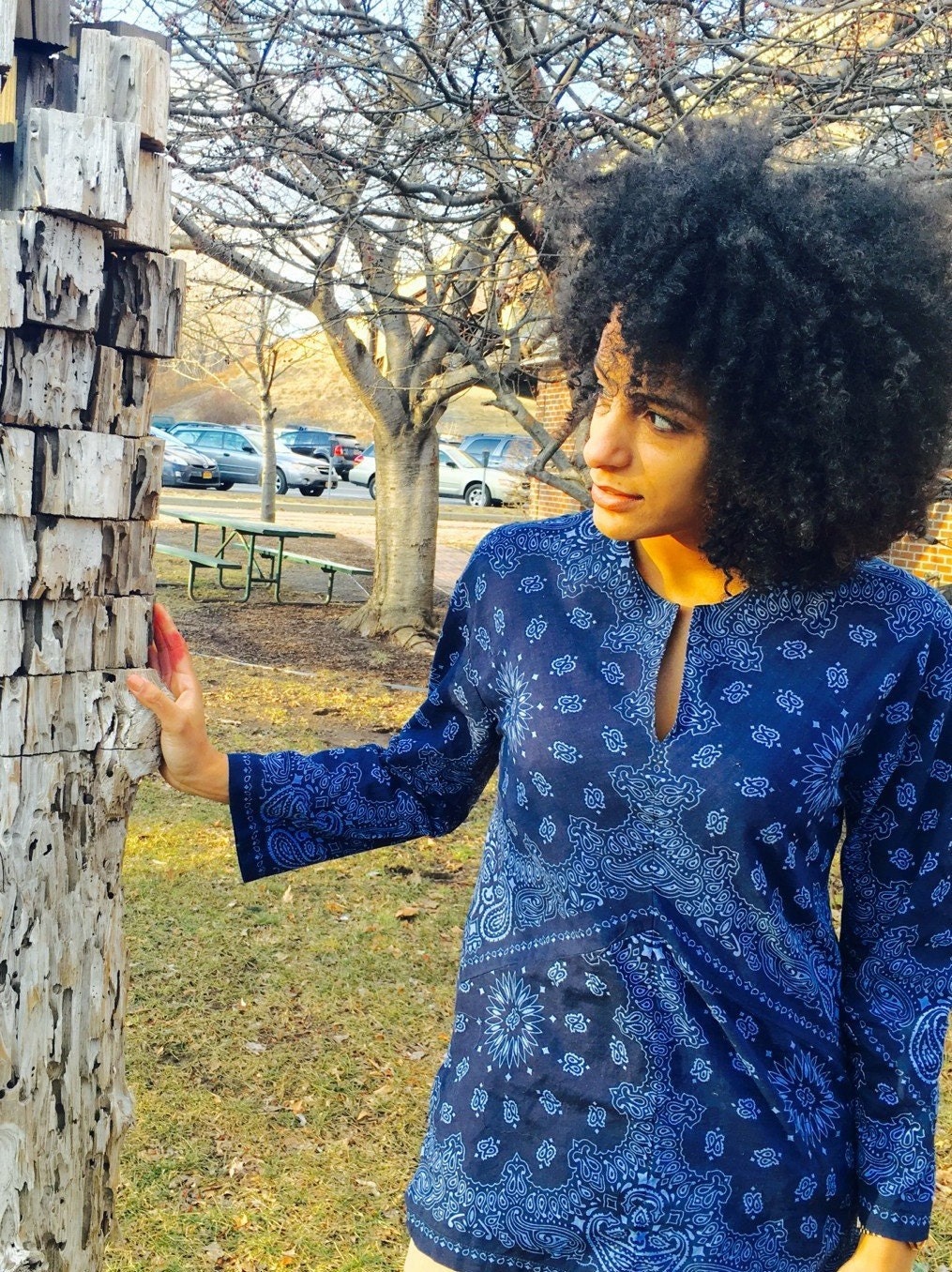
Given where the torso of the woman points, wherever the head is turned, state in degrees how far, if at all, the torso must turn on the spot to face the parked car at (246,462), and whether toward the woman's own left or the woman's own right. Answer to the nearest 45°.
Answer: approximately 180°

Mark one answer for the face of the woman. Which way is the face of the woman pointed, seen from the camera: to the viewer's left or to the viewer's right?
to the viewer's left

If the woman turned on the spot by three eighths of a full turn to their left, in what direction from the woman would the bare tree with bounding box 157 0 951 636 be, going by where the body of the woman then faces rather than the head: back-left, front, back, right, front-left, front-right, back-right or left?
front-left

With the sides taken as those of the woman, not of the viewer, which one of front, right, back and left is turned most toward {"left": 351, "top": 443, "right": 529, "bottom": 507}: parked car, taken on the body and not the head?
back

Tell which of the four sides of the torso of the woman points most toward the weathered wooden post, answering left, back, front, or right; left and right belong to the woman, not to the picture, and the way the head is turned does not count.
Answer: right

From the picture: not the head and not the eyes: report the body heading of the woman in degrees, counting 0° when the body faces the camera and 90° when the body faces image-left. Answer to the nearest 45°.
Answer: approximately 0°

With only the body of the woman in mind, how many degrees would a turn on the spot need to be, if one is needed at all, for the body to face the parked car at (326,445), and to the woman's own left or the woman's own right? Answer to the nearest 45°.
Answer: approximately 180°
